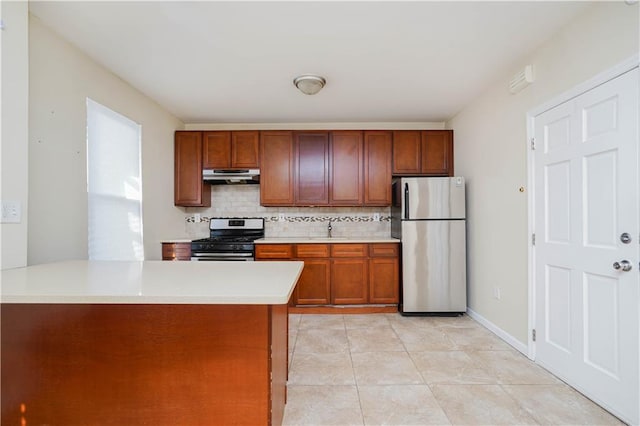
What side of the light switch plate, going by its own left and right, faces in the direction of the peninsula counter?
front

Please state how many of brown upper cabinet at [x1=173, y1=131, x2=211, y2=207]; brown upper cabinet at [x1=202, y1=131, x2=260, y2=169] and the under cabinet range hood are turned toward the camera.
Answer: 3

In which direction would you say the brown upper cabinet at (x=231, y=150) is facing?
toward the camera

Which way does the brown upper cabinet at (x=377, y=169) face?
toward the camera

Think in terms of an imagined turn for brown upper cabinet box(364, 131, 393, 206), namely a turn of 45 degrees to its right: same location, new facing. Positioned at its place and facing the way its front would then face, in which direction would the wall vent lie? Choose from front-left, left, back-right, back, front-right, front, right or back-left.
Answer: left

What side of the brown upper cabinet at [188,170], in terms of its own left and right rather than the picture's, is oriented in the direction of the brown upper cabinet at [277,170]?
left

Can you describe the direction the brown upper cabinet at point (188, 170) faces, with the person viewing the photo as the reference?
facing the viewer

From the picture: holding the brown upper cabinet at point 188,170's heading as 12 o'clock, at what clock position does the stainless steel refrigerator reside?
The stainless steel refrigerator is roughly at 10 o'clock from the brown upper cabinet.

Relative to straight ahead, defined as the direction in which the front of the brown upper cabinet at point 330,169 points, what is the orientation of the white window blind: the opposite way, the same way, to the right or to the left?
to the left

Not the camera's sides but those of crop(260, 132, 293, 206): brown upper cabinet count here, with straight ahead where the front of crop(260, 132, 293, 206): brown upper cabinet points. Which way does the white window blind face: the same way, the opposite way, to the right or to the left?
to the left

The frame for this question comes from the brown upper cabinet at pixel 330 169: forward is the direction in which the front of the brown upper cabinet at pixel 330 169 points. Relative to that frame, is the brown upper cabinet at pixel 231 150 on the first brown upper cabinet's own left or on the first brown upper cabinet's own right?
on the first brown upper cabinet's own right

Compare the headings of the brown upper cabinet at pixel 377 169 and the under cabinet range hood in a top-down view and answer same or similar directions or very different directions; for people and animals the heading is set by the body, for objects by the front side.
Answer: same or similar directions

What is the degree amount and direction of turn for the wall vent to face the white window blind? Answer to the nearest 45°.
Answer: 0° — it already faces it

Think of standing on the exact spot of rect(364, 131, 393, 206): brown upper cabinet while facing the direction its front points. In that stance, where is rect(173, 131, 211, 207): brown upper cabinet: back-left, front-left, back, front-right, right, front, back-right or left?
right

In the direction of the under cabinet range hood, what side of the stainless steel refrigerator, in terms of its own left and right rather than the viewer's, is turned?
right

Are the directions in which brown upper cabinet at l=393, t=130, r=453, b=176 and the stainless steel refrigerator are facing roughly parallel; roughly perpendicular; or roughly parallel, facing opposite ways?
roughly parallel

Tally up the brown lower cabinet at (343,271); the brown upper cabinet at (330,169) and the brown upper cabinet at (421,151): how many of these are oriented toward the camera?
3

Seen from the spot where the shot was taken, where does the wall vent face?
facing the viewer and to the left of the viewer
